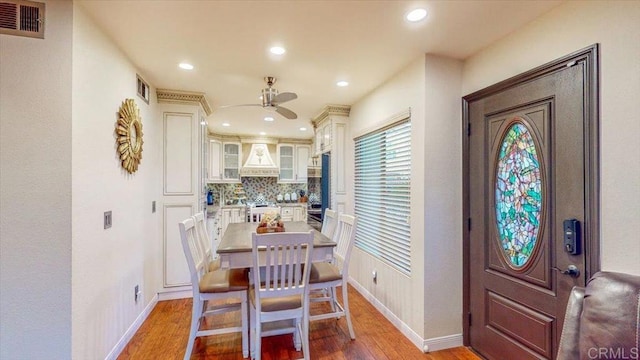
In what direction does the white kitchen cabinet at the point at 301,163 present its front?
toward the camera

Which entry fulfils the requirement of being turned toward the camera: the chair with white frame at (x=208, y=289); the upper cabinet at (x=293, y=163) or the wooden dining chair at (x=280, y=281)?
the upper cabinet

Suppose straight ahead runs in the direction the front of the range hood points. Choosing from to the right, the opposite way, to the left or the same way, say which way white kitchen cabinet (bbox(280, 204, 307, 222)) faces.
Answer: the same way

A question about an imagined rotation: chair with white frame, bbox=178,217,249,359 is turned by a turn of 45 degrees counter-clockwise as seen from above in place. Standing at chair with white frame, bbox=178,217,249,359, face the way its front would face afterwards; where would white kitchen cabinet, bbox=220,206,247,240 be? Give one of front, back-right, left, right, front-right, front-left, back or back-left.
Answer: front-left

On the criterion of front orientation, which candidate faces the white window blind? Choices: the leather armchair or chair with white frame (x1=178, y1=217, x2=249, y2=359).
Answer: the chair with white frame

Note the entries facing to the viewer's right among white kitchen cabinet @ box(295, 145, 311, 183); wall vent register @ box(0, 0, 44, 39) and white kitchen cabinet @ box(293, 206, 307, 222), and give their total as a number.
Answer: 0

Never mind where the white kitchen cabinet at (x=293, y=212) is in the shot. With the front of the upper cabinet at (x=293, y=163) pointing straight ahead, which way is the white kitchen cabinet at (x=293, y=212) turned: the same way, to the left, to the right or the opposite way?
the same way

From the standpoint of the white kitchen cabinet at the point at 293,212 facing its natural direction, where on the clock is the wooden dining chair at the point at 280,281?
The wooden dining chair is roughly at 12 o'clock from the white kitchen cabinet.

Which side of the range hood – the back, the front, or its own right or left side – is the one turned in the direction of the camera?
front

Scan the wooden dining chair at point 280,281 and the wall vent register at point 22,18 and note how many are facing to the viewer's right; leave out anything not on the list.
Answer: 0

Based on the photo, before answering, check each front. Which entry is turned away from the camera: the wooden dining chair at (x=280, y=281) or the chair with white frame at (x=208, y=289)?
the wooden dining chair

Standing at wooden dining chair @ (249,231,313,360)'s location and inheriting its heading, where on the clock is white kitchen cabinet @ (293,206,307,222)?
The white kitchen cabinet is roughly at 12 o'clock from the wooden dining chair.

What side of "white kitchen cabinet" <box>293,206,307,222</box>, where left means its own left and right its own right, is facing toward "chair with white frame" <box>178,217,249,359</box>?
front

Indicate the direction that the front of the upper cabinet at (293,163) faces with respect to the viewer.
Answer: facing the viewer
